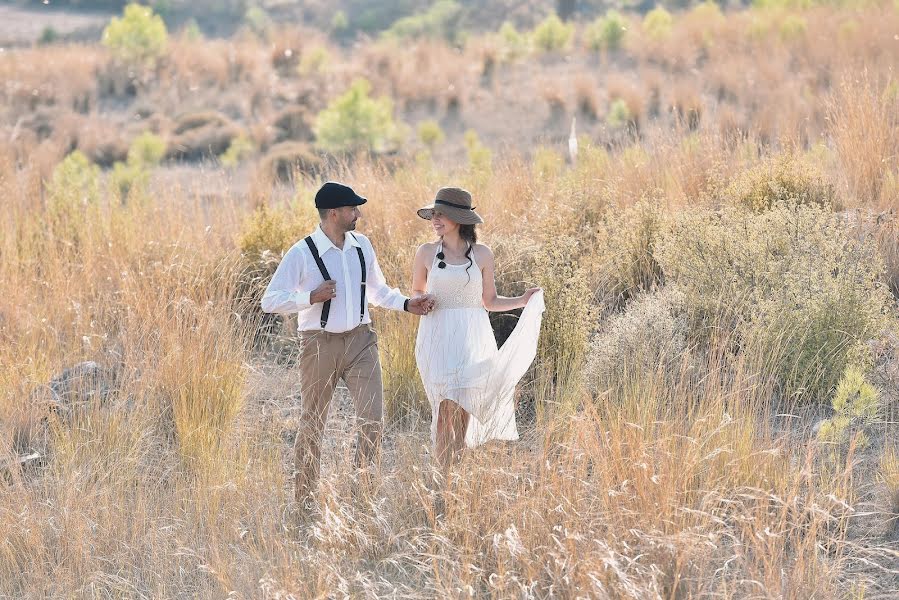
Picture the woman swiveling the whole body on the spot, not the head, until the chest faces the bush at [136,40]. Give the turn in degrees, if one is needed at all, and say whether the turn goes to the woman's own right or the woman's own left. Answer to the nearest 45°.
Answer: approximately 180°

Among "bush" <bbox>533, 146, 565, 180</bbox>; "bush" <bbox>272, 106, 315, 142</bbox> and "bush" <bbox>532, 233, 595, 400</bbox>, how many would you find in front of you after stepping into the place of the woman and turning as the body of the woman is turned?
0

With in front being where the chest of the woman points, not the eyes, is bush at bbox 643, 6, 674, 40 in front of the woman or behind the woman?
behind

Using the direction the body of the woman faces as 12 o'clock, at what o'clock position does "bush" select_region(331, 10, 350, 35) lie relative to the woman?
The bush is roughly at 6 o'clock from the woman.

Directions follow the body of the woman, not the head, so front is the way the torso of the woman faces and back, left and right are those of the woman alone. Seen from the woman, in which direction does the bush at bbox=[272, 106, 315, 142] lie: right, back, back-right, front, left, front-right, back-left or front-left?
back

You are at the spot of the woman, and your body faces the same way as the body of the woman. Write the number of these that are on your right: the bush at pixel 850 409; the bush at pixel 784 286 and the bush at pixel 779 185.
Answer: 0

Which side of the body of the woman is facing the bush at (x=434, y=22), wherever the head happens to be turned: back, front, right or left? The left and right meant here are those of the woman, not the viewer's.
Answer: back

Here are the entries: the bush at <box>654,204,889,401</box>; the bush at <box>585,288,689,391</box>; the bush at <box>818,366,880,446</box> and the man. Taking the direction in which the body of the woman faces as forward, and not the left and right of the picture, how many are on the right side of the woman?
1

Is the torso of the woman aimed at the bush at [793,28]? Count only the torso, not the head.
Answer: no

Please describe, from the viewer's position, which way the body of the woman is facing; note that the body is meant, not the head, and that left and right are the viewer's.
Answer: facing the viewer

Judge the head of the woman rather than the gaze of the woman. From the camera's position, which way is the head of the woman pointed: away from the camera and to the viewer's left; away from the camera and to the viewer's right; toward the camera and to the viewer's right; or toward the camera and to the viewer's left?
toward the camera and to the viewer's left

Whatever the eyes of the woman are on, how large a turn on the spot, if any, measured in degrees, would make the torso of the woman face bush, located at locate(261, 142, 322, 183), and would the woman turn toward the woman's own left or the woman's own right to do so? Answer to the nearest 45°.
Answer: approximately 180°

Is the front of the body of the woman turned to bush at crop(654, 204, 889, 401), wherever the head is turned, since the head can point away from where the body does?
no

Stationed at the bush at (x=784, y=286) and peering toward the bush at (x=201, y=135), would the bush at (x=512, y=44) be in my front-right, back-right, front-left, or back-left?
front-right

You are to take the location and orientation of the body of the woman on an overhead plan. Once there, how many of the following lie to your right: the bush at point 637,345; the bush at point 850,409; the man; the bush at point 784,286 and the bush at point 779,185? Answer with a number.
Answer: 1

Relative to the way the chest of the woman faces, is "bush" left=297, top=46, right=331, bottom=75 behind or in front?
behind

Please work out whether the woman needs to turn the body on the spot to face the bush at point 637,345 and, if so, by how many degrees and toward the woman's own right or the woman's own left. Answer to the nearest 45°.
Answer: approximately 135° to the woman's own left

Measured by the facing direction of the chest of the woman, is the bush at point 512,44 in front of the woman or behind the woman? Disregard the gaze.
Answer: behind

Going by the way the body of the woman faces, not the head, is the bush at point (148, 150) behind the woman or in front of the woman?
behind

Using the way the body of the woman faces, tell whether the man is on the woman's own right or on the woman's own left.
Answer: on the woman's own right
